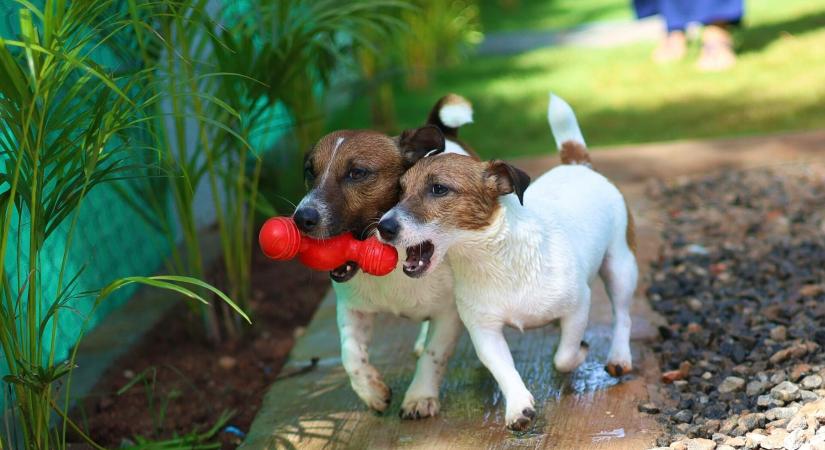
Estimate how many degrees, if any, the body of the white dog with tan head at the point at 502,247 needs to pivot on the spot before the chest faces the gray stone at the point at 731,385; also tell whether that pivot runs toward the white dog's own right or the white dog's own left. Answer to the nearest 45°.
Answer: approximately 135° to the white dog's own left

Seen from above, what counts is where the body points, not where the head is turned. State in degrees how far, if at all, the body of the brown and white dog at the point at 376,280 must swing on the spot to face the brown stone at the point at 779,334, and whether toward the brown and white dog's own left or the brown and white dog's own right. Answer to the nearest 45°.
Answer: approximately 135° to the brown and white dog's own left

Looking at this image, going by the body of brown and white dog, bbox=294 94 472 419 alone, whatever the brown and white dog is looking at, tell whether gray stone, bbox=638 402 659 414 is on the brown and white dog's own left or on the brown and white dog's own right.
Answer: on the brown and white dog's own left

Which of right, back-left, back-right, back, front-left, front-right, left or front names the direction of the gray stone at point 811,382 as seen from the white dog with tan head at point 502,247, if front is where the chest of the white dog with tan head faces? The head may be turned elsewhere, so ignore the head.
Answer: back-left

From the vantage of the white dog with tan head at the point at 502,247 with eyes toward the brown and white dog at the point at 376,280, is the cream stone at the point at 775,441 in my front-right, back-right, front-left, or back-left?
back-left

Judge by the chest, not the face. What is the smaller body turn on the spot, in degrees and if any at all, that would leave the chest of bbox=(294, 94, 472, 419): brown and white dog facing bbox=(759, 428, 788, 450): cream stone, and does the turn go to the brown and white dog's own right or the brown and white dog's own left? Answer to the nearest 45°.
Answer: approximately 90° to the brown and white dog's own left

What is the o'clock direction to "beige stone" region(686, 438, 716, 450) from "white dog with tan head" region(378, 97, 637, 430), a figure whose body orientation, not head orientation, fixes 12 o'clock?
The beige stone is roughly at 9 o'clock from the white dog with tan head.

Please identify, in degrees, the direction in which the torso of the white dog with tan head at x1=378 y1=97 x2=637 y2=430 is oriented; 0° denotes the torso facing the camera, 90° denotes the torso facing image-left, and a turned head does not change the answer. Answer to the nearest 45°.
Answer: approximately 45°

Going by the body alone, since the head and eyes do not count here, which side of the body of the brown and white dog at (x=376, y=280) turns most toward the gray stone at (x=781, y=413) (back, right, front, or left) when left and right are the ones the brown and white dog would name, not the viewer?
left

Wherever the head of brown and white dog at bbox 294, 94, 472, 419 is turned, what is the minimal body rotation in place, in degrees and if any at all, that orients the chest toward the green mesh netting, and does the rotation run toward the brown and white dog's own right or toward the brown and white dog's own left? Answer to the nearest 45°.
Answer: approximately 90° to the brown and white dog's own right

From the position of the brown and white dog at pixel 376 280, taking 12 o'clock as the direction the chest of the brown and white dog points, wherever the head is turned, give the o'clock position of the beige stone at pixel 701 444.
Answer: The beige stone is roughly at 9 o'clock from the brown and white dog.
